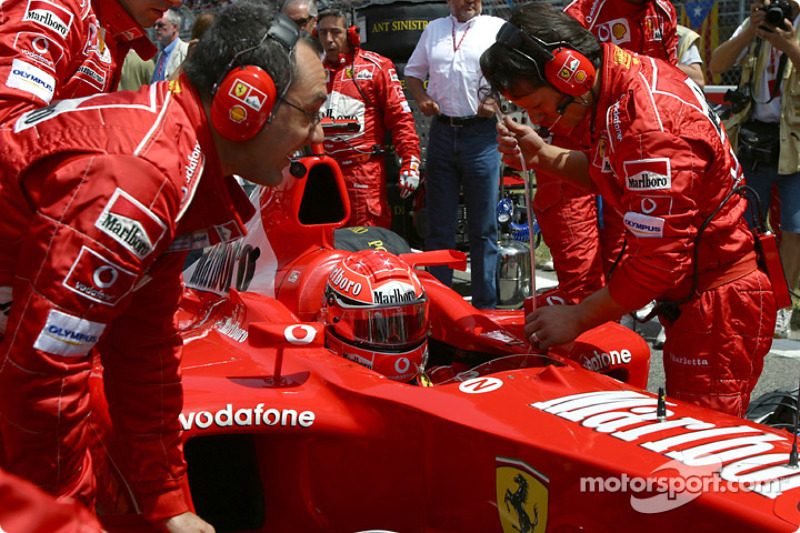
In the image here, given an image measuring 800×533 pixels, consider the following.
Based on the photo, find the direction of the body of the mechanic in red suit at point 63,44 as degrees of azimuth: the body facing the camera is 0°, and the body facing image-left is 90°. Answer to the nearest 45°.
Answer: approximately 315°

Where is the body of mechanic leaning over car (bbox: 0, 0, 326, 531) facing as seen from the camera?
to the viewer's right

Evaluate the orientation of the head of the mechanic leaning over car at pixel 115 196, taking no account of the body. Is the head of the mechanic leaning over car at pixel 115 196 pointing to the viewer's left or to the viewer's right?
to the viewer's right

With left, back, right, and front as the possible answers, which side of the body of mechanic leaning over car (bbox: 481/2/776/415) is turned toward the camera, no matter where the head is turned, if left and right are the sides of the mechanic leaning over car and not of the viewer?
left

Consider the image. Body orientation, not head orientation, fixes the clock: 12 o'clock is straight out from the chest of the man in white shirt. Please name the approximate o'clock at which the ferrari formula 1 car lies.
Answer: The ferrari formula 1 car is roughly at 12 o'clock from the man in white shirt.

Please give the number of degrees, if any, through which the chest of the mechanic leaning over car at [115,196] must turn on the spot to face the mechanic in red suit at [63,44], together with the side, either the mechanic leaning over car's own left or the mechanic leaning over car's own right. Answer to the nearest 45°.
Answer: approximately 90° to the mechanic leaning over car's own left

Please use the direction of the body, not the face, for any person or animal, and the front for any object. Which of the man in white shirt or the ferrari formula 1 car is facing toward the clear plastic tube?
the man in white shirt

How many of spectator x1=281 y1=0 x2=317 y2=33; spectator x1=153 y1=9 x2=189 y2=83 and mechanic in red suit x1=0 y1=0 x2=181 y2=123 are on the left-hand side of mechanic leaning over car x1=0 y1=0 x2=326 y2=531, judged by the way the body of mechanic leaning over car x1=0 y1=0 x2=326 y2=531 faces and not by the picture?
3
